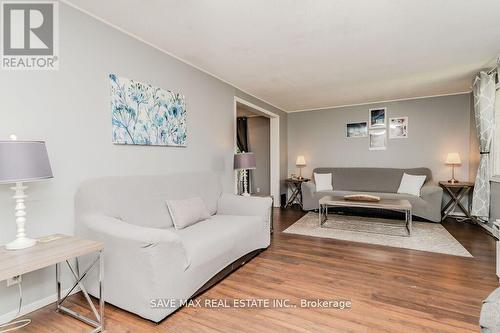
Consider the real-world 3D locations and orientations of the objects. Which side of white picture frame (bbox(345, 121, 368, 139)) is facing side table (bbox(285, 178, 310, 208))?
right

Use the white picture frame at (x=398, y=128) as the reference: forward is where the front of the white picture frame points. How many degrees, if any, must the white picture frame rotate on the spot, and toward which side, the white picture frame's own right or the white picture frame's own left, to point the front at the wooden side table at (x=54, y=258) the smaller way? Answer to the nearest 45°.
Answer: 0° — it already faces it

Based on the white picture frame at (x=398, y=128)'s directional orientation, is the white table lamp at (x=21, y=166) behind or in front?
in front

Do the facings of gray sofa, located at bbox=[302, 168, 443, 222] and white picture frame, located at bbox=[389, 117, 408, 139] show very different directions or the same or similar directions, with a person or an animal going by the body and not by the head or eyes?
same or similar directions

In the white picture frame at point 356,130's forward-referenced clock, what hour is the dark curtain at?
The dark curtain is roughly at 3 o'clock from the white picture frame.

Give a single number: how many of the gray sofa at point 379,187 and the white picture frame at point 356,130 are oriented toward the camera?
2

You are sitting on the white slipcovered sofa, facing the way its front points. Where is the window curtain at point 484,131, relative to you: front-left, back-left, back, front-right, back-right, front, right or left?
front-left

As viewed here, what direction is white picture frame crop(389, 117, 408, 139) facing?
toward the camera

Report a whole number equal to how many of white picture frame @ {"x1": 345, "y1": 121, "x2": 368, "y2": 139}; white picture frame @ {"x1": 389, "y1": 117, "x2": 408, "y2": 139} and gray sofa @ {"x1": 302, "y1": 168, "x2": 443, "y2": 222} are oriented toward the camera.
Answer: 3

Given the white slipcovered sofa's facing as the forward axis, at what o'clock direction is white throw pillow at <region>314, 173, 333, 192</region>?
The white throw pillow is roughly at 9 o'clock from the white slipcovered sofa.

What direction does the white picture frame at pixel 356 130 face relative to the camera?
toward the camera

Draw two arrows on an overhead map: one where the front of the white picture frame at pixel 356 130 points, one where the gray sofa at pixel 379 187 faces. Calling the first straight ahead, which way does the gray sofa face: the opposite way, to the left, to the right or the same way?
the same way

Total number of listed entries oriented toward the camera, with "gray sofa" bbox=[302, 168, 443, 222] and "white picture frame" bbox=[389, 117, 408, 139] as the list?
2

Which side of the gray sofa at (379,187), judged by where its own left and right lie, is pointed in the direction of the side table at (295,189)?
right

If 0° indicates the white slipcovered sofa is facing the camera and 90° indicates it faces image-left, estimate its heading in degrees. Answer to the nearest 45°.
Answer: approximately 315°

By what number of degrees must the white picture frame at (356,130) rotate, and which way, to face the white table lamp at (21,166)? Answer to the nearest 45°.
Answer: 0° — it already faces it

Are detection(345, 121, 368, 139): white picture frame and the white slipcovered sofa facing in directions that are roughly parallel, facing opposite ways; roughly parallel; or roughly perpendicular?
roughly perpendicular

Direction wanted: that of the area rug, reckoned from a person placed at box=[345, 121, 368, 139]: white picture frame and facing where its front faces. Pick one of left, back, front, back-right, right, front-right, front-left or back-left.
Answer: front

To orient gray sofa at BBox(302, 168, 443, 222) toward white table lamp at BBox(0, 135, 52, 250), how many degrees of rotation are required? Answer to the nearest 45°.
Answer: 0° — it already faces it

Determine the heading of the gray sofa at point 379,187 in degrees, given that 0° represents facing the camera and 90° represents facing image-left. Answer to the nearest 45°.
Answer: approximately 0°

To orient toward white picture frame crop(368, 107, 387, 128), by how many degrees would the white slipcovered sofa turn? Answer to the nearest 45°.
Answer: approximately 90° to its left
